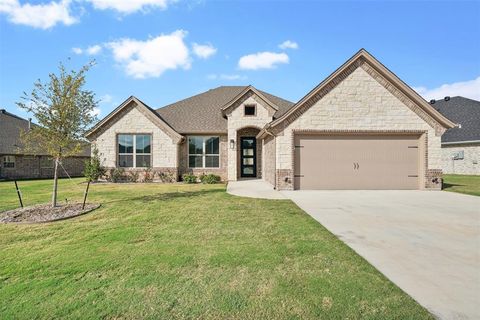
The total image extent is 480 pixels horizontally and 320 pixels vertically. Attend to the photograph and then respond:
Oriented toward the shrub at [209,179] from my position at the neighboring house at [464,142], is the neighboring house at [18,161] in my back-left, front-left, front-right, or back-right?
front-right

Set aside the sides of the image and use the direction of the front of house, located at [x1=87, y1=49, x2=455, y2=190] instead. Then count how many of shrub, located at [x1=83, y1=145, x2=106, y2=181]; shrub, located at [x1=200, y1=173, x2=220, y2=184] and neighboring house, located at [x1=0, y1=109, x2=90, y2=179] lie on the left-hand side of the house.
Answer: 0

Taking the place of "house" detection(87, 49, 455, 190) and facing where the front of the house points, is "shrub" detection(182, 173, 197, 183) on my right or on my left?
on my right

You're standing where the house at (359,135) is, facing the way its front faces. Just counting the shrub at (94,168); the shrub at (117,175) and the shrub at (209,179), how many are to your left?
0

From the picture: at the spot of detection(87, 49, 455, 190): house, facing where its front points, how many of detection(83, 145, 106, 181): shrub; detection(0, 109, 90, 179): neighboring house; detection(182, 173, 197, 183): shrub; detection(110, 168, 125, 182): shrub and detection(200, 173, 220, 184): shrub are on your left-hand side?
0

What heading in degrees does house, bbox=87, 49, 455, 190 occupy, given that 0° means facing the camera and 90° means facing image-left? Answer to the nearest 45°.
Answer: approximately 0°

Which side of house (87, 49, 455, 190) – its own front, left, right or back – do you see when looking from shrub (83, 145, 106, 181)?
right

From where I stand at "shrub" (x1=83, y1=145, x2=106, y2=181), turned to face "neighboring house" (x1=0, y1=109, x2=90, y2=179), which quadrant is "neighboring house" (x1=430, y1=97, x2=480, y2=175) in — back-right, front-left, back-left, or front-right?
back-right

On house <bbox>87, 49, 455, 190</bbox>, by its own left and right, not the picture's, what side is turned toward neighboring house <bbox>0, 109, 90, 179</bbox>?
right

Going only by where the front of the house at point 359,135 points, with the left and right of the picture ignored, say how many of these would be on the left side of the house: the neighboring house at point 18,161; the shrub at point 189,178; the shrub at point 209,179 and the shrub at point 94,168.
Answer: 0

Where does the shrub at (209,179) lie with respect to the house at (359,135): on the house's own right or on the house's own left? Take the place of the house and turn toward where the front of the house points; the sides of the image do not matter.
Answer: on the house's own right

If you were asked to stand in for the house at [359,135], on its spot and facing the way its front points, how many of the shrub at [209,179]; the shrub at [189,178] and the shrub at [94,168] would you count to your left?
0

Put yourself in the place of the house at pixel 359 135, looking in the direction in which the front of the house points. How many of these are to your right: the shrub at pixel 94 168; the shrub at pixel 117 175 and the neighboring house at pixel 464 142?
2

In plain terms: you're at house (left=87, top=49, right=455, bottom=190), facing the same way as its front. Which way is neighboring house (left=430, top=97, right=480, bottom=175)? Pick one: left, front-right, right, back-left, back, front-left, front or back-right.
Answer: back-left

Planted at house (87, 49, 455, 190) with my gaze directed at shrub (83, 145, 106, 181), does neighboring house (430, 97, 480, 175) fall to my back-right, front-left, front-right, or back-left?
back-right

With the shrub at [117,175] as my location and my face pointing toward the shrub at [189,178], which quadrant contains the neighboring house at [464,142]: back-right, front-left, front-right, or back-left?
front-left
